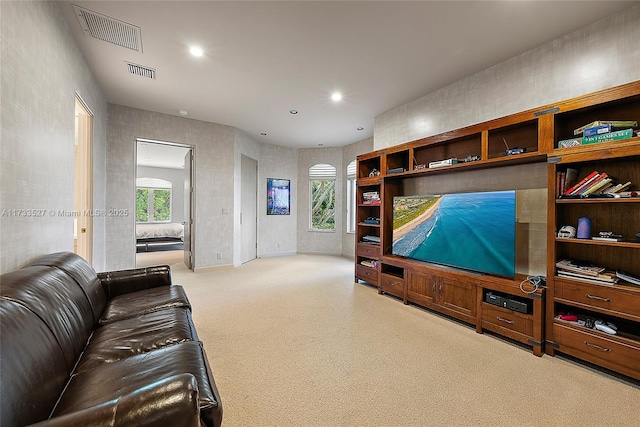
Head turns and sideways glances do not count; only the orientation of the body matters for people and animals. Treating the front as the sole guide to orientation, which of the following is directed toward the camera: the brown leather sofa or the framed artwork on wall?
the framed artwork on wall

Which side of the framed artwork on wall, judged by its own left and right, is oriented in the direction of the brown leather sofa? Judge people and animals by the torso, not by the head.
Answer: front

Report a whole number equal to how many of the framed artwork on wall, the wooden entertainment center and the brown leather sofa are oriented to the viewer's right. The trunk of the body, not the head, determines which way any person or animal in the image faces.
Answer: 1

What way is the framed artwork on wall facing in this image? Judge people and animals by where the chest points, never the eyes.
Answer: toward the camera

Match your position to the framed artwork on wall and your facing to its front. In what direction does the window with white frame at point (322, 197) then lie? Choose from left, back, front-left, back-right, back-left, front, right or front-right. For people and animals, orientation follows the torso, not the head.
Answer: left

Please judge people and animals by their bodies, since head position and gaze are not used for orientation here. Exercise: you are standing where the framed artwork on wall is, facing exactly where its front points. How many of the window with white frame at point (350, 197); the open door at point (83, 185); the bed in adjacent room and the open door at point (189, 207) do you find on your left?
1

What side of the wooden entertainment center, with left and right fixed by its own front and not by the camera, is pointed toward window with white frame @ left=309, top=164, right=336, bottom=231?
right

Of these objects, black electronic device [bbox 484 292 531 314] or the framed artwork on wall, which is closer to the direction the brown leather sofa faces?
the black electronic device

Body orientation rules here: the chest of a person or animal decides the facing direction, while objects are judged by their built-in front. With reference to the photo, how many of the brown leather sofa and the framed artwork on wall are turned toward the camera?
1

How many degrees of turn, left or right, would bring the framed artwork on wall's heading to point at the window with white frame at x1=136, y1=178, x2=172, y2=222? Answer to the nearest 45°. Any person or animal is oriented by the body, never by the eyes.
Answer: approximately 135° to its right

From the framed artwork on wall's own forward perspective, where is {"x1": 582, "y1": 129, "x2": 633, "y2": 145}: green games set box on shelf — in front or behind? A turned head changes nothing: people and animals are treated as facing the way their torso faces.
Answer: in front

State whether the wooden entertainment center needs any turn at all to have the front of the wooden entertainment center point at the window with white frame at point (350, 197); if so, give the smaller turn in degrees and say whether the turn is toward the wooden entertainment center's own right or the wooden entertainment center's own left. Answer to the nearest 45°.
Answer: approximately 90° to the wooden entertainment center's own right

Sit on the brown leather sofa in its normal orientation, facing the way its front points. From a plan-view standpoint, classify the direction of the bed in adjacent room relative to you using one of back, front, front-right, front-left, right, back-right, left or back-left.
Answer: left

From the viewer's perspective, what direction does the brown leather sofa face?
to the viewer's right

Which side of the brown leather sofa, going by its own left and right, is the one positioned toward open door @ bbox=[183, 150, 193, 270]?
left
